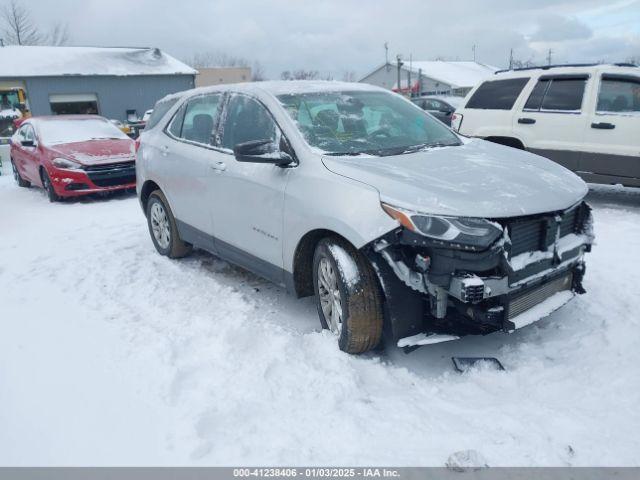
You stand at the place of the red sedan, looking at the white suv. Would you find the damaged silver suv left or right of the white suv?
right

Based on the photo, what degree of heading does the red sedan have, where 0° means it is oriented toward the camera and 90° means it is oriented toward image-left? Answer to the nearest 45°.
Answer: approximately 315°

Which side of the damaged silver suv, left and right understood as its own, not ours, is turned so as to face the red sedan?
back

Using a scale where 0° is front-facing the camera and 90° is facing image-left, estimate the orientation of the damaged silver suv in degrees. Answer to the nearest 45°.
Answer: approximately 315°

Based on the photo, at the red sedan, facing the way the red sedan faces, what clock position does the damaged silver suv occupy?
The damaged silver suv is roughly at 1 o'clock from the red sedan.

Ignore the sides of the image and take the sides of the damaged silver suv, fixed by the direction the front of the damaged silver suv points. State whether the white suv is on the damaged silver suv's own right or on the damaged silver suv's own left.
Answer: on the damaged silver suv's own left
